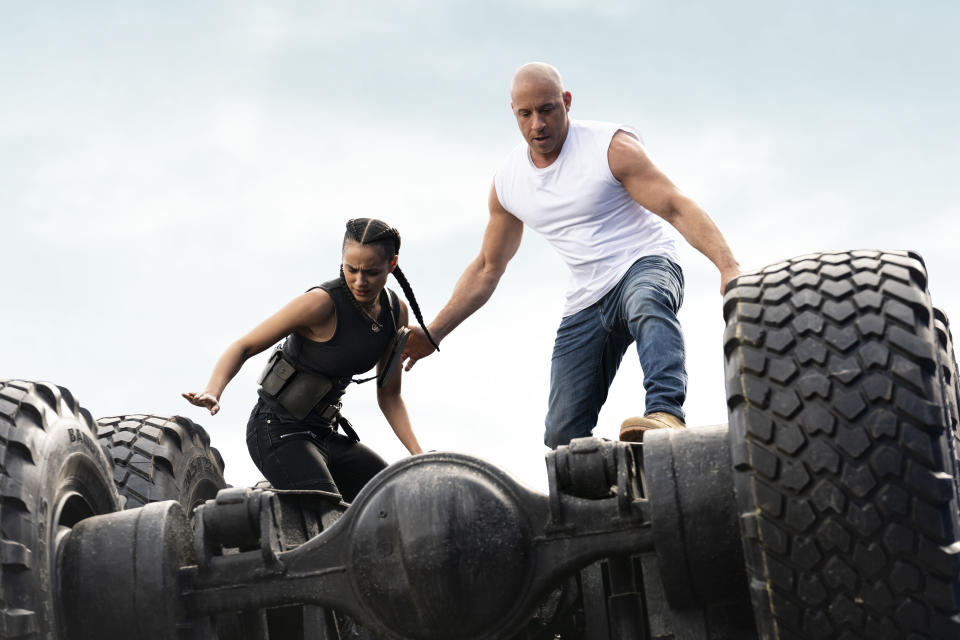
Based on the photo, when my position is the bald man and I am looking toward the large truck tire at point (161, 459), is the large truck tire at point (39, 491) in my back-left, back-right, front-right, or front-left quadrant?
front-left

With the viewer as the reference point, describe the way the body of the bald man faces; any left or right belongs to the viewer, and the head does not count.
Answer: facing the viewer and to the left of the viewer

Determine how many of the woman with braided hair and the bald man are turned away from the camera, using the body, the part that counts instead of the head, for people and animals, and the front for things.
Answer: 0

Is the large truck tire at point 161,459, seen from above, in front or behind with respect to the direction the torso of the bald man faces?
in front

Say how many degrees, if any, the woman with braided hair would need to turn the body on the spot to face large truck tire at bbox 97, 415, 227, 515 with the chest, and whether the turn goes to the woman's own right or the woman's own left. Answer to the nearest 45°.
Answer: approximately 135° to the woman's own right

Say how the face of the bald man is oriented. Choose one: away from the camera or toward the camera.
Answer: toward the camera

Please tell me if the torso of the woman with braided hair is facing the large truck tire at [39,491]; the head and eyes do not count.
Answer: no

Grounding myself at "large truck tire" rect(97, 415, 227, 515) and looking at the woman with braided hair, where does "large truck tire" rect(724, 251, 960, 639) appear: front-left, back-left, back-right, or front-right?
front-right

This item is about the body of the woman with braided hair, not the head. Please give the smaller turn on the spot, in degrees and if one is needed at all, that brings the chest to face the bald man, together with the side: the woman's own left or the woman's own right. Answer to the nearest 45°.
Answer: approximately 45° to the woman's own left

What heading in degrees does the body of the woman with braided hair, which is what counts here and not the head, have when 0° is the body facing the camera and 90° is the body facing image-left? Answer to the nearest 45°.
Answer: approximately 315°

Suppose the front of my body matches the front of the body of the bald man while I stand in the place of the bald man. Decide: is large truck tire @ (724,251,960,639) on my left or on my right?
on my left

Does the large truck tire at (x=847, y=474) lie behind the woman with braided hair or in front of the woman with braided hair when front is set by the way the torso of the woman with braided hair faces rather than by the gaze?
in front
